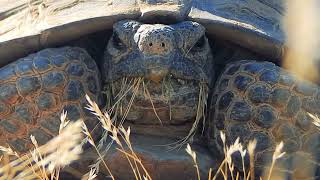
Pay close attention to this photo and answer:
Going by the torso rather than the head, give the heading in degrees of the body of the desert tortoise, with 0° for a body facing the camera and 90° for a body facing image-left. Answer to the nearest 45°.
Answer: approximately 0°
